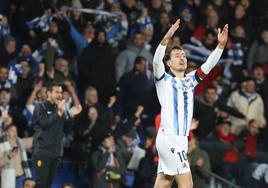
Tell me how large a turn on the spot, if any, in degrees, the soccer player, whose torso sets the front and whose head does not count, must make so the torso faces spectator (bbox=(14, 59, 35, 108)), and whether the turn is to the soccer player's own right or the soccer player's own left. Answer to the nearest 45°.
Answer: approximately 180°

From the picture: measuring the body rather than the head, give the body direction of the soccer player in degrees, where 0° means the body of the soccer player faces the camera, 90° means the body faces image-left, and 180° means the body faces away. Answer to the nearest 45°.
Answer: approximately 315°

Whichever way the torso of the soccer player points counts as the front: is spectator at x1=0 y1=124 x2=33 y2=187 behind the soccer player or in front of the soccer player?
behind

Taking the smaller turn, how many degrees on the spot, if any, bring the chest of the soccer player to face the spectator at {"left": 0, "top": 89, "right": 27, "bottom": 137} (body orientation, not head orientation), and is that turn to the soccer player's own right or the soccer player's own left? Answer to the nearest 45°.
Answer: approximately 180°

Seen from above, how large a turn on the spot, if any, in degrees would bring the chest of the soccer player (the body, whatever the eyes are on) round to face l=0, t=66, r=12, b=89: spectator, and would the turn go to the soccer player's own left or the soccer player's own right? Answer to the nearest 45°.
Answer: approximately 180°

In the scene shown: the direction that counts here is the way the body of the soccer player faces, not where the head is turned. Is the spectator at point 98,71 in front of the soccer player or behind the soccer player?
behind

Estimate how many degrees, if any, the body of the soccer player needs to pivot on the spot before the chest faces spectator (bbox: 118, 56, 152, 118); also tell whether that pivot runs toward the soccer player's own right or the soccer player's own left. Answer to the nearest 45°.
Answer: approximately 135° to the soccer player's own left

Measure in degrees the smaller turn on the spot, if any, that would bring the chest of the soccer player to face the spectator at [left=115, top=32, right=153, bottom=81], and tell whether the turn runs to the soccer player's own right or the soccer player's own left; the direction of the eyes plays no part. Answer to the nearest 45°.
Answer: approximately 135° to the soccer player's own left

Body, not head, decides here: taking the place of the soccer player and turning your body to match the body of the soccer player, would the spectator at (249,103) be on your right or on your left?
on your left
